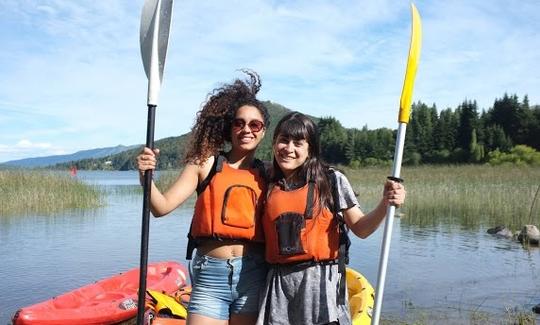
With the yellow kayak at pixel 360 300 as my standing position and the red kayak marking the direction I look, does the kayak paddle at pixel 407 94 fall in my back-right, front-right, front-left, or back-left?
back-left

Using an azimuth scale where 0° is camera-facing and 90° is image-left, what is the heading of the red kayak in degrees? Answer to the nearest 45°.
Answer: approximately 45°

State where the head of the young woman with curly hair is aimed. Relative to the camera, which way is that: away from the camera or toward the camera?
toward the camera

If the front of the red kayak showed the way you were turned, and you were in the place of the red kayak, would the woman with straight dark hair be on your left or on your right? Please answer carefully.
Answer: on your left

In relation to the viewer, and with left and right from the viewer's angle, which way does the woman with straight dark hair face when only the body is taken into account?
facing the viewer and to the left of the viewer

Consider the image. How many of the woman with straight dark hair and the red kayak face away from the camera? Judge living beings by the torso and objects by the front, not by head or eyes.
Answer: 0

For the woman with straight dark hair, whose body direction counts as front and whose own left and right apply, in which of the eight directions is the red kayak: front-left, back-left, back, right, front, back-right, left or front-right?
right
